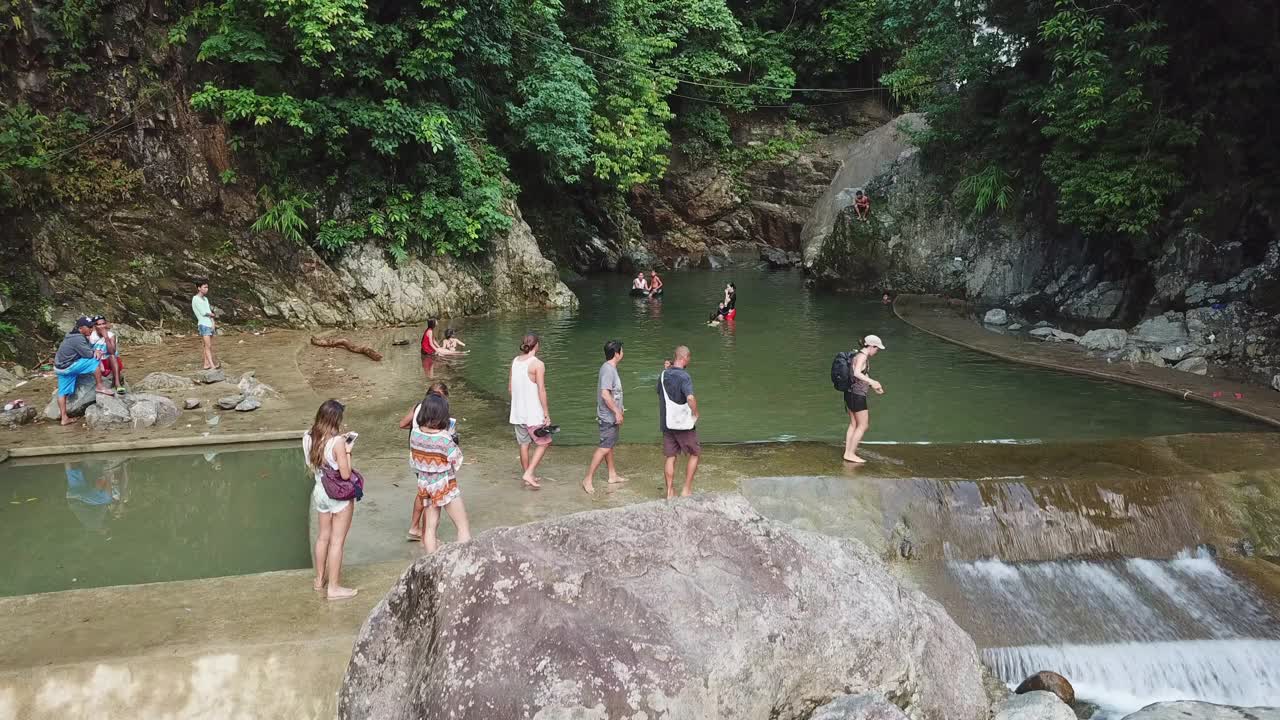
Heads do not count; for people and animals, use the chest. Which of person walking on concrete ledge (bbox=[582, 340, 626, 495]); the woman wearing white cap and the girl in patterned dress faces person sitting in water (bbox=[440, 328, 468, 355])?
the girl in patterned dress

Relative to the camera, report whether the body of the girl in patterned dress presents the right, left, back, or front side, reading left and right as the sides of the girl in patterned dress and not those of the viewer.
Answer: back

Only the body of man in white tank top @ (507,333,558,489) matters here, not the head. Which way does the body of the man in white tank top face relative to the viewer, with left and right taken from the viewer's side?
facing away from the viewer and to the right of the viewer

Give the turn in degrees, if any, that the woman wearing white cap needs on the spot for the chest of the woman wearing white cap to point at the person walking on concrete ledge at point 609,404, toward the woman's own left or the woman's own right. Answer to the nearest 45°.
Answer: approximately 135° to the woman's own right

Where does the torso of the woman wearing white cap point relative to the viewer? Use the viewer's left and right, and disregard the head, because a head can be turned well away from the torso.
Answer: facing to the right of the viewer

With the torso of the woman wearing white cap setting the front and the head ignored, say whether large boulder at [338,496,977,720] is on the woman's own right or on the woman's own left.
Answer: on the woman's own right

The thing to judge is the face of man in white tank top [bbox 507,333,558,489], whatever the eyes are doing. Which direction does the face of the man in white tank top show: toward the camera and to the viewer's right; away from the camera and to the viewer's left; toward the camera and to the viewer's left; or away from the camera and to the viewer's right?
away from the camera and to the viewer's right

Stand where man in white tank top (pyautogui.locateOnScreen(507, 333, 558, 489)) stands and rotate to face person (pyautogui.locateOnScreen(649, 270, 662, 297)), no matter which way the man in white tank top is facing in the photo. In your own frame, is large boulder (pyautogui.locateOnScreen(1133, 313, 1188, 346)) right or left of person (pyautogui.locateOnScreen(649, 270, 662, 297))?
right

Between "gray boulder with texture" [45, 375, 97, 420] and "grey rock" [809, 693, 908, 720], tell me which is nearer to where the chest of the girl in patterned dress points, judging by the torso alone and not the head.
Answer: the gray boulder with texture

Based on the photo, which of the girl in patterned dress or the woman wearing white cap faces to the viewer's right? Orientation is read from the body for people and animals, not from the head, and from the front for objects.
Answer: the woman wearing white cap

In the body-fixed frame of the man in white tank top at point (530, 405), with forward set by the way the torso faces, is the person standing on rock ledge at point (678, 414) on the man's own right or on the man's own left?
on the man's own right
